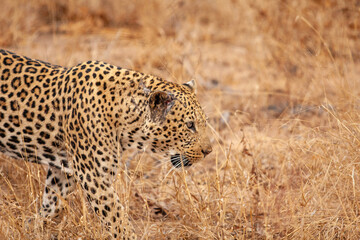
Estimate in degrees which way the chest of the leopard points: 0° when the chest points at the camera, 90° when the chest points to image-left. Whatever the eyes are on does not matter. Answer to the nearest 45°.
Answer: approximately 270°
